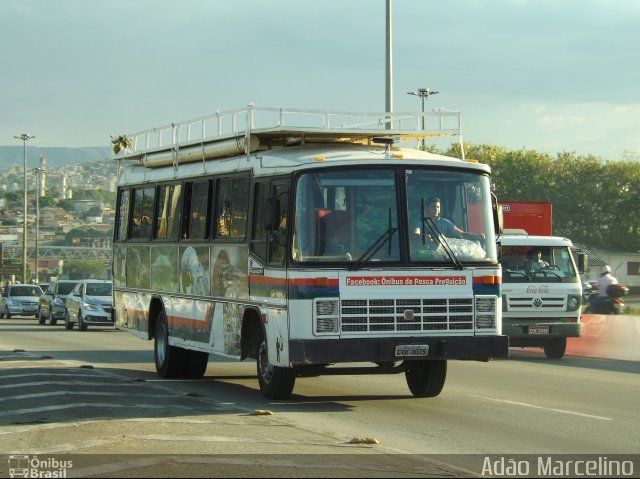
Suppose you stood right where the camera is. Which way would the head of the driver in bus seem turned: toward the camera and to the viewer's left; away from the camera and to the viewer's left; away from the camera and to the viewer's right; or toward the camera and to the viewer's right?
toward the camera and to the viewer's right

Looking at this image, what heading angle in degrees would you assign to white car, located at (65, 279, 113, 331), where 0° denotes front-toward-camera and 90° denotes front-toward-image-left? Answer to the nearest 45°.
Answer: approximately 315°

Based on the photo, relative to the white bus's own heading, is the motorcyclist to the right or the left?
on its left

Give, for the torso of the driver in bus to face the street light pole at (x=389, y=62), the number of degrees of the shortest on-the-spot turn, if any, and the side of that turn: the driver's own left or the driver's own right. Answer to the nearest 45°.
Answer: approximately 135° to the driver's own left

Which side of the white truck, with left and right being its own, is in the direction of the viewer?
front

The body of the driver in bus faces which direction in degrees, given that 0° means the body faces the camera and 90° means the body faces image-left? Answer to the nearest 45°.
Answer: approximately 315°
